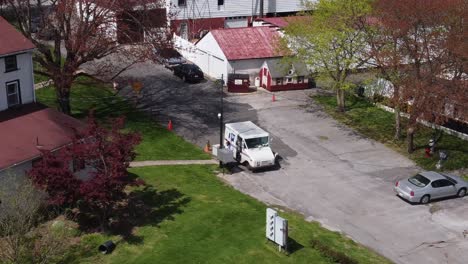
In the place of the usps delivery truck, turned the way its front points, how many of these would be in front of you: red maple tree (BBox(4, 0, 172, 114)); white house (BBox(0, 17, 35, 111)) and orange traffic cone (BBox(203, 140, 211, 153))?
0

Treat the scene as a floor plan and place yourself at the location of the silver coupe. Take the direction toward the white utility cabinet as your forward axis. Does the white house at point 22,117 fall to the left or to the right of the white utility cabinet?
right

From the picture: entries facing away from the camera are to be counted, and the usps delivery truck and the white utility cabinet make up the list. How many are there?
0

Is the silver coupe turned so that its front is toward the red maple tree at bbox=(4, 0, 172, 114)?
no

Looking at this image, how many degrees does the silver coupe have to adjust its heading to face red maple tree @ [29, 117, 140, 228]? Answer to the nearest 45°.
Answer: approximately 180°

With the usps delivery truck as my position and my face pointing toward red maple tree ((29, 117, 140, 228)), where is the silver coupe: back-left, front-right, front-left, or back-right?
back-left

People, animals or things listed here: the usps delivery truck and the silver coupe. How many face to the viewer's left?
0

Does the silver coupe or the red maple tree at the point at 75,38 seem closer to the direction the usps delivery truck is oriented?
the silver coupe

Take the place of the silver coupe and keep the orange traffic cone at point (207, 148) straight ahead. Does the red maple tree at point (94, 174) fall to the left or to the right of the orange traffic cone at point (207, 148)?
left

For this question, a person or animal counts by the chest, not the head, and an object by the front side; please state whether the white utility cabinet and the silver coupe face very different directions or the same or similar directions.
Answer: very different directions

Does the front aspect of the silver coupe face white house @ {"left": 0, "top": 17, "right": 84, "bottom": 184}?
no

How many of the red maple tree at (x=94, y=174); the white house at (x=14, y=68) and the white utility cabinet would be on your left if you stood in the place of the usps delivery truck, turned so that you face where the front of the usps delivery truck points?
0

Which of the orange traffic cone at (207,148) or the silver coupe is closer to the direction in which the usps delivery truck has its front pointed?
the silver coupe

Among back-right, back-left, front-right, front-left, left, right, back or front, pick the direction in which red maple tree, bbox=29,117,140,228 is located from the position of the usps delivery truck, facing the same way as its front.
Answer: right

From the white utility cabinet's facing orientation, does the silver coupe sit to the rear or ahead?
to the rear

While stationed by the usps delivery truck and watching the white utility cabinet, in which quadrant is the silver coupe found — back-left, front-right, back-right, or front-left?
front-left

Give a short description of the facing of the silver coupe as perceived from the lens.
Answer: facing away from the viewer and to the right of the viewer
